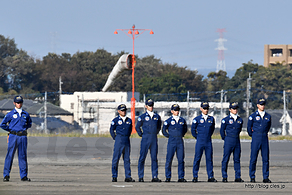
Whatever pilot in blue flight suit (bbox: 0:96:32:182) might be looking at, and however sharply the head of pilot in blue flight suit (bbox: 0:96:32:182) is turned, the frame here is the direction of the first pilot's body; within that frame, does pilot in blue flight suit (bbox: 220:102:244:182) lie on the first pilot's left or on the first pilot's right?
on the first pilot's left

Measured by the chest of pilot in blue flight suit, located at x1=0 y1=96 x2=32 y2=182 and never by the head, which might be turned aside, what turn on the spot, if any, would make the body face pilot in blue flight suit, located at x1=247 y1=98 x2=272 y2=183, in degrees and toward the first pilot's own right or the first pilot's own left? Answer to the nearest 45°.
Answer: approximately 90° to the first pilot's own left

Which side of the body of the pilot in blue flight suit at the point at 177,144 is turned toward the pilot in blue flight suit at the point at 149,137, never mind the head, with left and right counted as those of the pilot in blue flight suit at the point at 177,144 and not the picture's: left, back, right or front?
right

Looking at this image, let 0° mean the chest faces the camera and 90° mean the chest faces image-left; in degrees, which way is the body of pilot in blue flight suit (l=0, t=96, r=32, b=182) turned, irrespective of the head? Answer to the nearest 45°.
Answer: approximately 0°

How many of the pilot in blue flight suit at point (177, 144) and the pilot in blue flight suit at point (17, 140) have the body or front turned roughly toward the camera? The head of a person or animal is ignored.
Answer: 2

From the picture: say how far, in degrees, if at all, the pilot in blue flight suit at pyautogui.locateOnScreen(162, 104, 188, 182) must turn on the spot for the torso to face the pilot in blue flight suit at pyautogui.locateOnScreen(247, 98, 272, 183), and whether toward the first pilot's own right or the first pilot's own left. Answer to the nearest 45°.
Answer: approximately 90° to the first pilot's own left

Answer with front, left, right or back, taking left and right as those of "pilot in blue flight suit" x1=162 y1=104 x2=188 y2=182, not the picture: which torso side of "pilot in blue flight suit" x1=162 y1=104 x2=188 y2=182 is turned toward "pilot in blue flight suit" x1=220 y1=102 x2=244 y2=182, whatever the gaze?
left

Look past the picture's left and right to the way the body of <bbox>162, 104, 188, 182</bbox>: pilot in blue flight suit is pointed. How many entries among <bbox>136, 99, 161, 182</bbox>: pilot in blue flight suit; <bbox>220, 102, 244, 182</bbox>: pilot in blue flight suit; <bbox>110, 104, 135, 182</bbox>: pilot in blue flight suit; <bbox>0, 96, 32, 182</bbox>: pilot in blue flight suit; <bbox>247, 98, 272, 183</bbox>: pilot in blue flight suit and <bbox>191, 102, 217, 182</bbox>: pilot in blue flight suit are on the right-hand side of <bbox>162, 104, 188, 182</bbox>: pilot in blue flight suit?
3

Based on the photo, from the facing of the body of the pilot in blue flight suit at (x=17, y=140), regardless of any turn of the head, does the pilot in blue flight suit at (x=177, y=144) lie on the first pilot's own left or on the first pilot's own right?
on the first pilot's own left

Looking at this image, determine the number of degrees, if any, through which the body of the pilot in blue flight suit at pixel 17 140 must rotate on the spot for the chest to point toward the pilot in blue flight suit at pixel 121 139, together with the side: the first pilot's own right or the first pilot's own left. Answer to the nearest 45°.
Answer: approximately 90° to the first pilot's own left

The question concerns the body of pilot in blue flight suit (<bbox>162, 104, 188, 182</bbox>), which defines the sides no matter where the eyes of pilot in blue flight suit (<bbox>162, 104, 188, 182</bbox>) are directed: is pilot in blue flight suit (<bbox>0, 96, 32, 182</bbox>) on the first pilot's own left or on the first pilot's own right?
on the first pilot's own right
